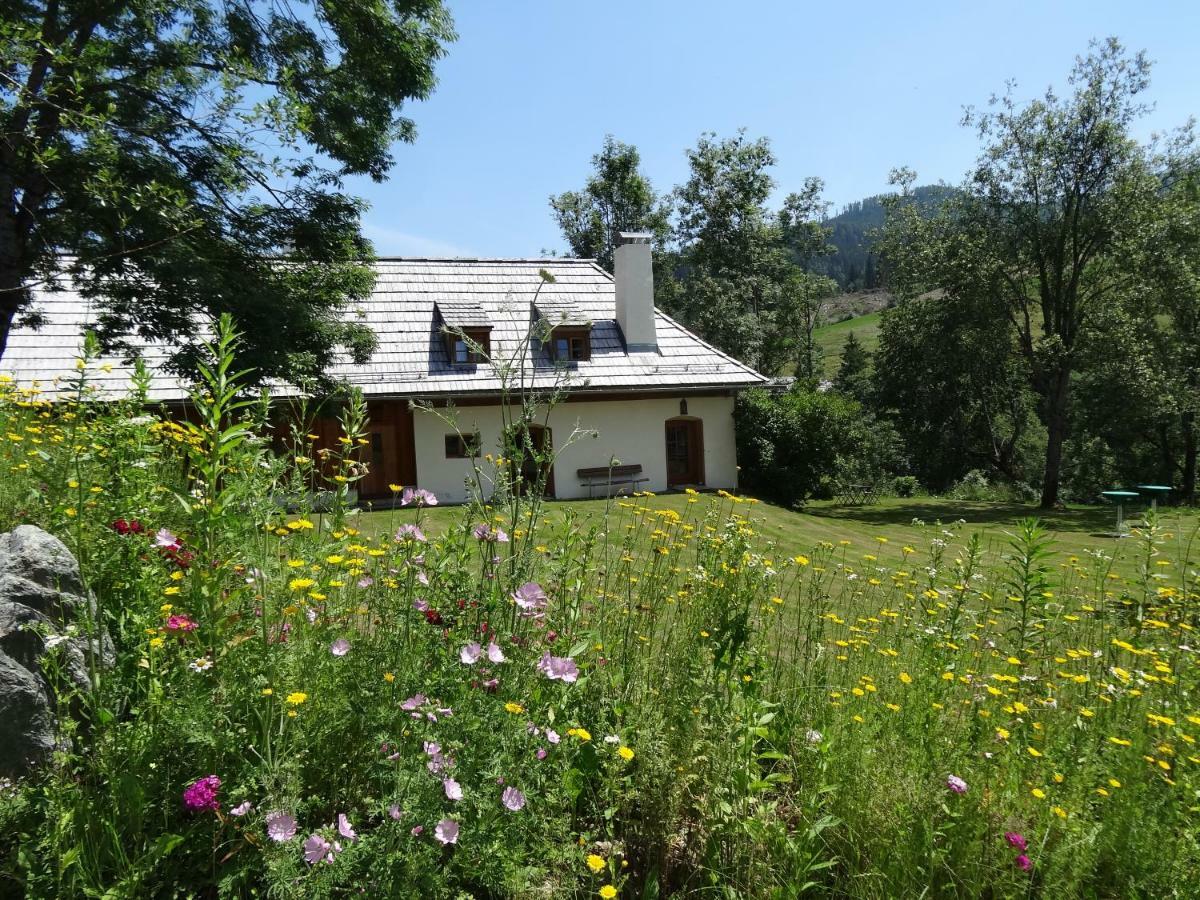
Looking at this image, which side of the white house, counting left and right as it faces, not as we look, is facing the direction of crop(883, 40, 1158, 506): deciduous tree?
left

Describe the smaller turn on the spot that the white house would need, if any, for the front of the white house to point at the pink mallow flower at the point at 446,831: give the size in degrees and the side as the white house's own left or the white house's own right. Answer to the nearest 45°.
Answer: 0° — it already faces it

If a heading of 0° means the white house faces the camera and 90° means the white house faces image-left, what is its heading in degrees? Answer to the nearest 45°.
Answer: approximately 0°

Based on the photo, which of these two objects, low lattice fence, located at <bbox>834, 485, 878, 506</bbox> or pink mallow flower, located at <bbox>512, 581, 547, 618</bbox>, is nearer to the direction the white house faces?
the pink mallow flower

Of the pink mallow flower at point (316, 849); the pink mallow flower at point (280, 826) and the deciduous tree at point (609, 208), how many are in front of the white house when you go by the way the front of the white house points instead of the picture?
2

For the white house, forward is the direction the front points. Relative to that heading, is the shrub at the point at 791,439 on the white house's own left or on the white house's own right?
on the white house's own left

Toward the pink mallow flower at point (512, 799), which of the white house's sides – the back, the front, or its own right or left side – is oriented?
front

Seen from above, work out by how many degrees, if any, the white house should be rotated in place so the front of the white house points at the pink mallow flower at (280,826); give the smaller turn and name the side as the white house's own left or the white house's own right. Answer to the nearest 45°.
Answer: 0° — it already faces it

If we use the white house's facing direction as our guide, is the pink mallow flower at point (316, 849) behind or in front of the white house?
in front

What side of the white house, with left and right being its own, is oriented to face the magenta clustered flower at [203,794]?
front

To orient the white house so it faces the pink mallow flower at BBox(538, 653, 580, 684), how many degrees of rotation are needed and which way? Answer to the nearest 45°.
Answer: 0° — it already faces it
